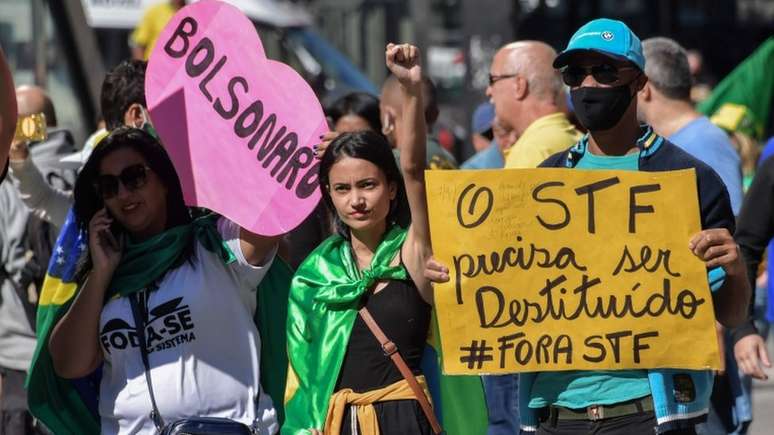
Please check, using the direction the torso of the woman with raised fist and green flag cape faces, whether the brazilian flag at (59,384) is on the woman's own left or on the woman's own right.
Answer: on the woman's own right

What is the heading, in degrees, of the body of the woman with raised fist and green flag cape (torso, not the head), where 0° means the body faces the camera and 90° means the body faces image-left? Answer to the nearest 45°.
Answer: approximately 0°

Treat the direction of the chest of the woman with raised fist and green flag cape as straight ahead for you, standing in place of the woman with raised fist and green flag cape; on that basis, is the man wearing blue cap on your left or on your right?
on your left
